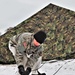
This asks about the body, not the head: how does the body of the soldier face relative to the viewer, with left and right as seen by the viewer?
facing the viewer and to the right of the viewer

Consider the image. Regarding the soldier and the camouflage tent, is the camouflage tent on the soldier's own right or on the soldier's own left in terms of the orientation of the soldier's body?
on the soldier's own left
